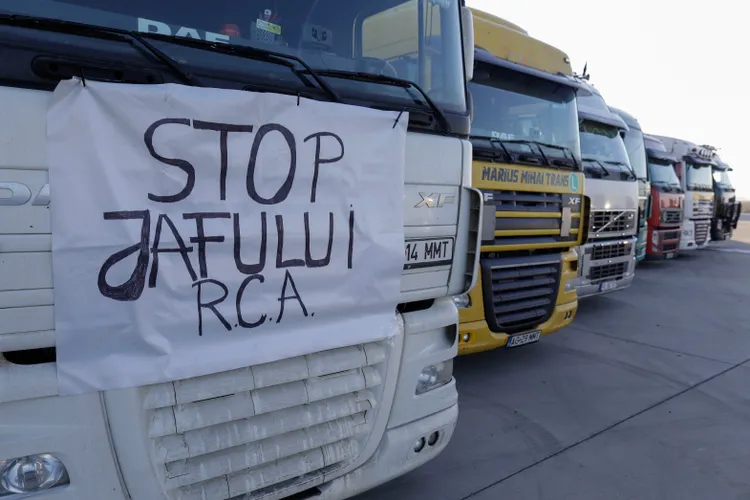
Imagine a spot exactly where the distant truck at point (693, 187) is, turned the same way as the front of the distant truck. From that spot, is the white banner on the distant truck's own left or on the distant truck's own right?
on the distant truck's own right

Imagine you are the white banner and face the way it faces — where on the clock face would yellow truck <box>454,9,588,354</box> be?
The yellow truck is roughly at 9 o'clock from the white banner.

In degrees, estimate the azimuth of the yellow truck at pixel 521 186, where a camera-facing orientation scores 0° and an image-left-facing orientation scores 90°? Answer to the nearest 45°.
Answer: approximately 315°

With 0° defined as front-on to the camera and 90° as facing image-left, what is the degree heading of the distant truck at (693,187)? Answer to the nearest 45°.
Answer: approximately 315°

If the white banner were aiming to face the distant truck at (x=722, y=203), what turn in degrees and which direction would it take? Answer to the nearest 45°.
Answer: approximately 90° to its left

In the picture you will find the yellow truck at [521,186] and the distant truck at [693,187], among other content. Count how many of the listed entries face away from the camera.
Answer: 0

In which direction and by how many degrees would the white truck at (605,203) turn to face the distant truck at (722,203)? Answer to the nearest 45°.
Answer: approximately 135° to its left

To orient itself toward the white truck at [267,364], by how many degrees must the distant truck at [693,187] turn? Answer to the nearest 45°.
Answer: approximately 45° to its right

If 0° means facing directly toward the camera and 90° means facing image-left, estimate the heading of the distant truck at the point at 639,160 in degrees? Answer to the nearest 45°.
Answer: approximately 315°

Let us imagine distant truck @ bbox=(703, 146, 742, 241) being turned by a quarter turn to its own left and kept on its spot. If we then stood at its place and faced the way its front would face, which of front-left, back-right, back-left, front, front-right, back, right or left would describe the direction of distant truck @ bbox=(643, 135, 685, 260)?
back-right

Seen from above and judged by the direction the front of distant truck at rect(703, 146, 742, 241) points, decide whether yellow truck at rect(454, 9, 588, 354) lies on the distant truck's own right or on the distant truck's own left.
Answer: on the distant truck's own right

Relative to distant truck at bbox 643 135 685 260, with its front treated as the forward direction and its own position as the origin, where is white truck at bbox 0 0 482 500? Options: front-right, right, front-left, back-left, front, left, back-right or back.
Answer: front-right

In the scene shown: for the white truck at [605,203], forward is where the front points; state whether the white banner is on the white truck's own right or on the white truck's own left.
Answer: on the white truck's own right

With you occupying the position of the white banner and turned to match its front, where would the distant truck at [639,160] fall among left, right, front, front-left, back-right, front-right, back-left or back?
left
